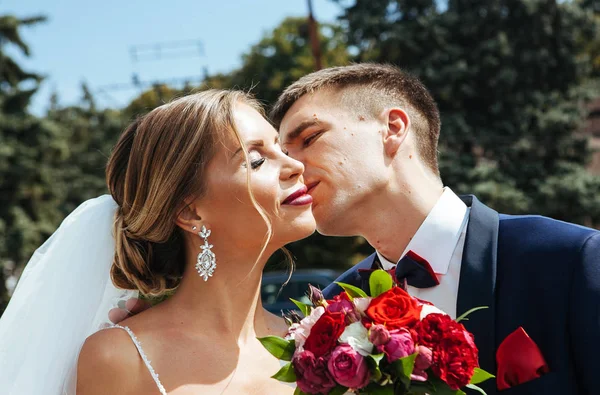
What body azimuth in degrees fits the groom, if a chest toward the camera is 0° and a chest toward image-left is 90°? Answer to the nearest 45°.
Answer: approximately 45°

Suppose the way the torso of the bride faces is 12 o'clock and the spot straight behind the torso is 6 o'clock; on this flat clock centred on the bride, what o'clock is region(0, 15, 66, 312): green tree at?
The green tree is roughly at 7 o'clock from the bride.

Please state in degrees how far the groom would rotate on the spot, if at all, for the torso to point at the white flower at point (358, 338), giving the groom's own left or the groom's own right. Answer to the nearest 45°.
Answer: approximately 45° to the groom's own left

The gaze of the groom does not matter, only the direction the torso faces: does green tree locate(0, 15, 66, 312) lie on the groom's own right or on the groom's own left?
on the groom's own right

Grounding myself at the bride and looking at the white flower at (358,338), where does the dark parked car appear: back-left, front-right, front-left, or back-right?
back-left

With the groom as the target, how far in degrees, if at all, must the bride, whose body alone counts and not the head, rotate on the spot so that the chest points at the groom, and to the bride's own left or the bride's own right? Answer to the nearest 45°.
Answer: approximately 45° to the bride's own left

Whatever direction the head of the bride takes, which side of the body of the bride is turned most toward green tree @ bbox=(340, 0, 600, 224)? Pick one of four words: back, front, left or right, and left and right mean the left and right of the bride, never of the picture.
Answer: left

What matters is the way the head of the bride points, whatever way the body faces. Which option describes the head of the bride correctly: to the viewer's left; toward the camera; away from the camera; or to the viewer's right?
to the viewer's right

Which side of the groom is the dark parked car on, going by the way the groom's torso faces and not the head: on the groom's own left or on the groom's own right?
on the groom's own right

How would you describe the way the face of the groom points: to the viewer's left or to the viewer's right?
to the viewer's left

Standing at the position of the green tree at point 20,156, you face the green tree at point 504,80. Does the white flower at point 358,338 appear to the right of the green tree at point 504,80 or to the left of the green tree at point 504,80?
right
